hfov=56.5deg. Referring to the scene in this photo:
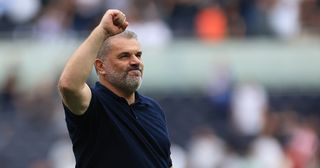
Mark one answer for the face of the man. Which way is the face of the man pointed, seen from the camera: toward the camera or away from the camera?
toward the camera

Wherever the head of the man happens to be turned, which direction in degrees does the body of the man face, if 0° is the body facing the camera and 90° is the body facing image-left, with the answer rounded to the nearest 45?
approximately 315°
